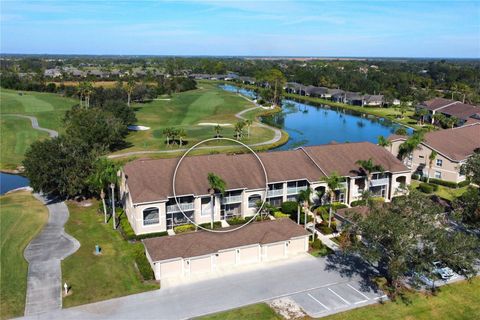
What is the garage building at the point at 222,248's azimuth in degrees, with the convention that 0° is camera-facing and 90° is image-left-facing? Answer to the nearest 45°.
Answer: approximately 0°

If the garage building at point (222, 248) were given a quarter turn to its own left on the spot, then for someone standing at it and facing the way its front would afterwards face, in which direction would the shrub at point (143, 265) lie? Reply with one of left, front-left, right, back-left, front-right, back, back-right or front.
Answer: back

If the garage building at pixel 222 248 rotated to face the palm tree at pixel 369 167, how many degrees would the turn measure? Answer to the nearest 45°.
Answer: approximately 135° to its left

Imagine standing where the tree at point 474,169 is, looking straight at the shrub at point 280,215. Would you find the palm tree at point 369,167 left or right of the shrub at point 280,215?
right

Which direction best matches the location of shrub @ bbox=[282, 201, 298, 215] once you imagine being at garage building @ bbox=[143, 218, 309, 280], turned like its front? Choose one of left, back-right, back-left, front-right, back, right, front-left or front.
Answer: back-left

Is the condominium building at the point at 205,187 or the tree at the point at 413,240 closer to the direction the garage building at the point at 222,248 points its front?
the tree

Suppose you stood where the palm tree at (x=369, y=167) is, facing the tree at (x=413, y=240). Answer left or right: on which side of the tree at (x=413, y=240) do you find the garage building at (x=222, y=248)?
right

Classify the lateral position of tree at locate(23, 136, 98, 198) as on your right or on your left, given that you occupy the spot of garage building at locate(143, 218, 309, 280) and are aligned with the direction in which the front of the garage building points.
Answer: on your right

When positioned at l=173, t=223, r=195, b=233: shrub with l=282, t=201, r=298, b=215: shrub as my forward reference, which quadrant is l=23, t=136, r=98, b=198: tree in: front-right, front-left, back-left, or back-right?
back-left
